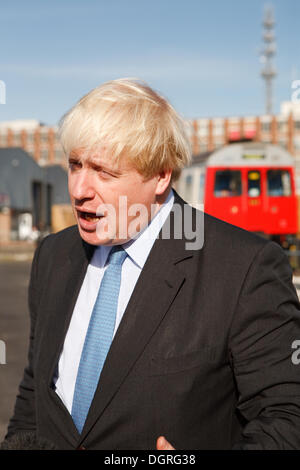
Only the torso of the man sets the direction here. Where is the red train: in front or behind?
behind

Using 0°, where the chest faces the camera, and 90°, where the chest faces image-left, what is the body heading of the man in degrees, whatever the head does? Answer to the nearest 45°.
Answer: approximately 45°
